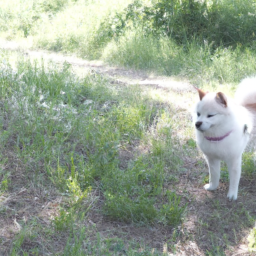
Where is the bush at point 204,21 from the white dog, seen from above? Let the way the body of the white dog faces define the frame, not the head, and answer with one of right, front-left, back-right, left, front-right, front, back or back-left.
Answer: back-right

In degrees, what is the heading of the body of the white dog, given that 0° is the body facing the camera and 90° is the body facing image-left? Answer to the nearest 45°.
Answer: approximately 45°
